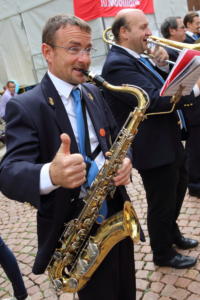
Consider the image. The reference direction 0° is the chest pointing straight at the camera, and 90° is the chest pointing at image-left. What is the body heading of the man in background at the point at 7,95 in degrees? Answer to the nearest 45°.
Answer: approximately 315°

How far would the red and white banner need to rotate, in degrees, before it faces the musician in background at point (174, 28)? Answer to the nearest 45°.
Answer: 0° — it already faces them

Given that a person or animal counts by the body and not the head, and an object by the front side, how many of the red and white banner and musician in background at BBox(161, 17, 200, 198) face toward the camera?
1

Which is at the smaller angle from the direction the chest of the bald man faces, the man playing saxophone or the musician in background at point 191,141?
the musician in background

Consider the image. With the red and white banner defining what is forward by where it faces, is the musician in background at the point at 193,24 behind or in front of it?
in front

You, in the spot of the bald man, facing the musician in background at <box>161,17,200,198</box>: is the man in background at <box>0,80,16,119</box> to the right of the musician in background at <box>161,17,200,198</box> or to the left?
left

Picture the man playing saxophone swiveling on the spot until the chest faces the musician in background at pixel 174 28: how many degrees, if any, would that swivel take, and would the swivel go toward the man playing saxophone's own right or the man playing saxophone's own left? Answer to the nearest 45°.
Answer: approximately 90° to the man playing saxophone's own left
